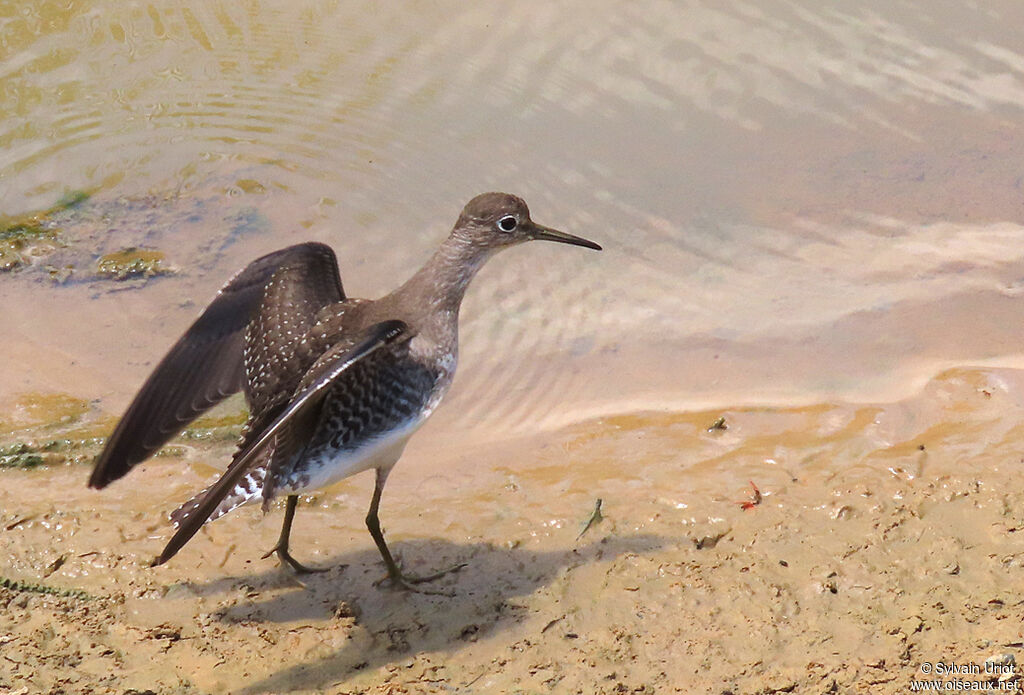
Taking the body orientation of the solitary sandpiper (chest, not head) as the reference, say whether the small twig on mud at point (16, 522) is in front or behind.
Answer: behind

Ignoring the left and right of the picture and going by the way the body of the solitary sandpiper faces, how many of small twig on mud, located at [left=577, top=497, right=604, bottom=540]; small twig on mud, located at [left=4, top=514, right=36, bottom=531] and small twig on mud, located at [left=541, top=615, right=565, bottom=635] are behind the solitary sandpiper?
1

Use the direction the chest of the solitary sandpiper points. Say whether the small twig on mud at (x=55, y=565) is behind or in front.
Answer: behind

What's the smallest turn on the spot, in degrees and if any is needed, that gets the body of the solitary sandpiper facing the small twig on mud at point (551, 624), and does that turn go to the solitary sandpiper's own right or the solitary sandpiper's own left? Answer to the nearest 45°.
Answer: approximately 45° to the solitary sandpiper's own right

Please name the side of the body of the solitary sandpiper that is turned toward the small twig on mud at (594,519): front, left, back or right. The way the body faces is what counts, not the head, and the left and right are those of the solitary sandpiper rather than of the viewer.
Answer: front

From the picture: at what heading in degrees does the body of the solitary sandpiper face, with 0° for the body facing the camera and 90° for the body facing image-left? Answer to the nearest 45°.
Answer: approximately 270°
